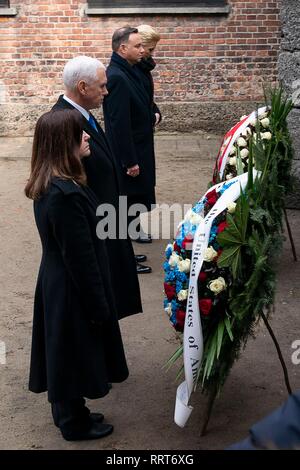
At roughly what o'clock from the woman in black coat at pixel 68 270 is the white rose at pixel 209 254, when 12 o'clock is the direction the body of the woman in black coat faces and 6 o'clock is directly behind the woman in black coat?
The white rose is roughly at 12 o'clock from the woman in black coat.

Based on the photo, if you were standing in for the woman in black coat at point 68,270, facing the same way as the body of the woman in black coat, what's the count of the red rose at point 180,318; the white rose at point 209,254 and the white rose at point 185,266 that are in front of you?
3

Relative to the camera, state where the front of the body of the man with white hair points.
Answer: to the viewer's right

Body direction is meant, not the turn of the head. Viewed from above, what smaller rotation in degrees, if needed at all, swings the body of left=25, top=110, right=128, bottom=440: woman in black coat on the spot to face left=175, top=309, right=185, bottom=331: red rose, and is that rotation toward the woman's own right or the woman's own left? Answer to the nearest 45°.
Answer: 0° — they already face it

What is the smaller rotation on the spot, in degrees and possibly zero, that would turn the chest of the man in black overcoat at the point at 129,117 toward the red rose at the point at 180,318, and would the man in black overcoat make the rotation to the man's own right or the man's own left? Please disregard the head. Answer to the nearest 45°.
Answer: approximately 90° to the man's own right

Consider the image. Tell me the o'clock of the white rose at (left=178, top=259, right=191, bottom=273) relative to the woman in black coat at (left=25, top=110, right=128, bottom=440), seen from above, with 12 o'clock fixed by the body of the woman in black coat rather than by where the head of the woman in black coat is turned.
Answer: The white rose is roughly at 12 o'clock from the woman in black coat.

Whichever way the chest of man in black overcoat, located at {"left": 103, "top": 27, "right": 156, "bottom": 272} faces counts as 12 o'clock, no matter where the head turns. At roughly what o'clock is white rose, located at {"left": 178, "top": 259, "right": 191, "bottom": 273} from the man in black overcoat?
The white rose is roughly at 3 o'clock from the man in black overcoat.

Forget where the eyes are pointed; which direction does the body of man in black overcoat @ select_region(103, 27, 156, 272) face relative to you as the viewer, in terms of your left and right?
facing to the right of the viewer

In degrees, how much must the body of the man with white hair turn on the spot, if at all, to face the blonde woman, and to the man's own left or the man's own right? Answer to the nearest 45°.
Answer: approximately 90° to the man's own left

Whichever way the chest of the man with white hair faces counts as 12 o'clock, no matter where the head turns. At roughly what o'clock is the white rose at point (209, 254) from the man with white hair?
The white rose is roughly at 2 o'clock from the man with white hair.
